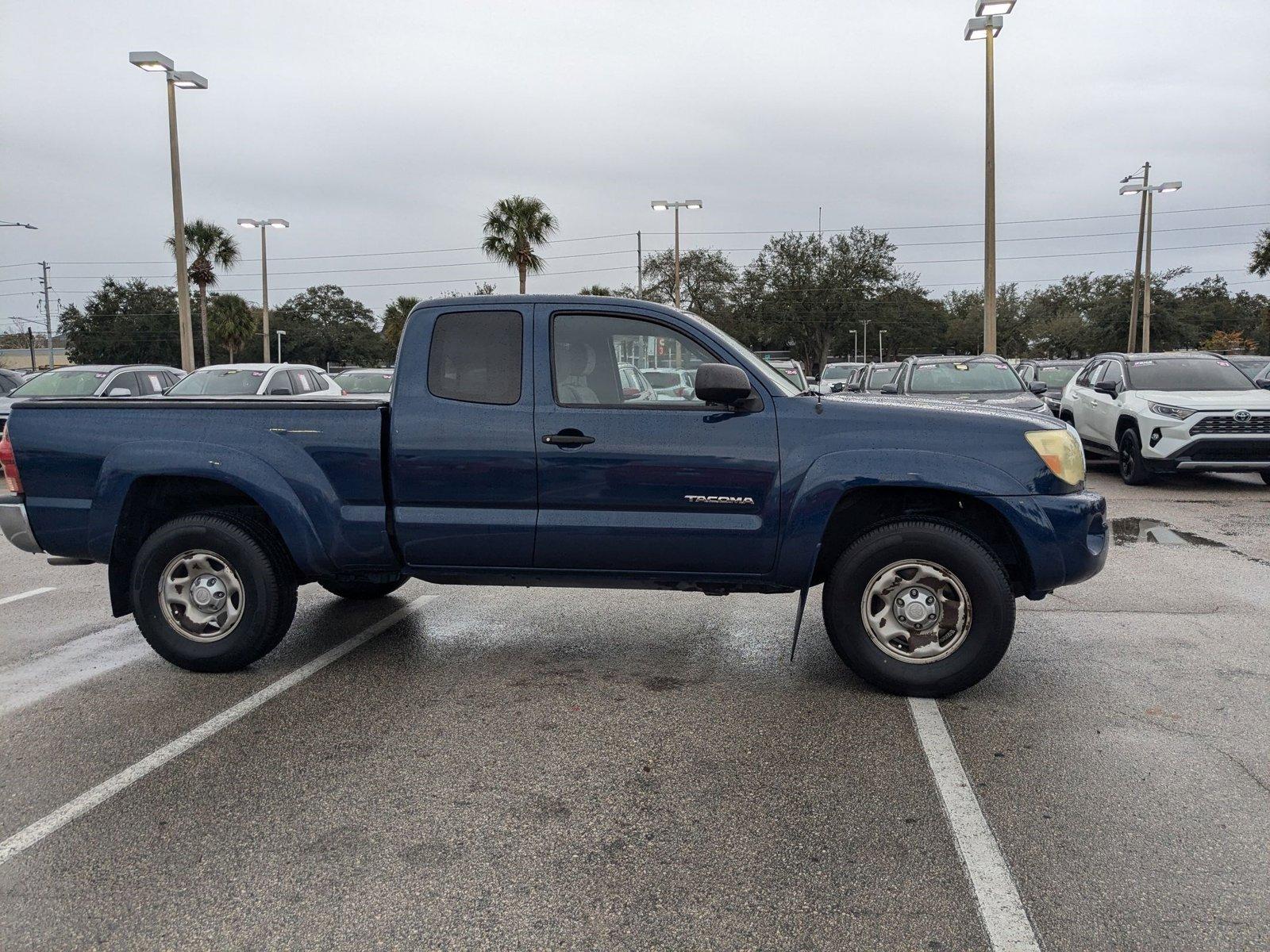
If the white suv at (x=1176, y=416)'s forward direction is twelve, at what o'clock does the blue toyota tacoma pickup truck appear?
The blue toyota tacoma pickup truck is roughly at 2 o'clock from the white suv.

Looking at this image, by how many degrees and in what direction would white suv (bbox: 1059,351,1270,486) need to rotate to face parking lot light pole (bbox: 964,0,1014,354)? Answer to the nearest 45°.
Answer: approximately 180°

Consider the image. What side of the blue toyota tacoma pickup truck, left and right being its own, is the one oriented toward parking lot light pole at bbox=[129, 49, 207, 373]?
left

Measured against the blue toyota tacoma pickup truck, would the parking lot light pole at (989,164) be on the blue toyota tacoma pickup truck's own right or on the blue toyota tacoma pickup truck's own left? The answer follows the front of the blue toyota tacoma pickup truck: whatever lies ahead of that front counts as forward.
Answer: on the blue toyota tacoma pickup truck's own left

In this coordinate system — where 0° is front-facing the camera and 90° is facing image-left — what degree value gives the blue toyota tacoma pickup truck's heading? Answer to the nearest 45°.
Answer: approximately 270°

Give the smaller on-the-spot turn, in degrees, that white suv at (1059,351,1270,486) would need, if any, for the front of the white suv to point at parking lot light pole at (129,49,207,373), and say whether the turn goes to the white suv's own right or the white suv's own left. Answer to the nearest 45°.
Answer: approximately 135° to the white suv's own right
